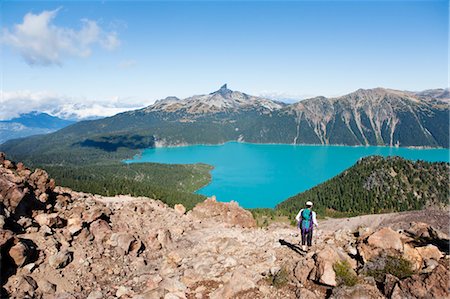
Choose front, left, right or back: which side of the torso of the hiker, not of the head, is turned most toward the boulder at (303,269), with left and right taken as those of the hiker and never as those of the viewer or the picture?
back

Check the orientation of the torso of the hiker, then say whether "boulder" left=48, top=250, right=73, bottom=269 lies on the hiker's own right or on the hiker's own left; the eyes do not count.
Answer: on the hiker's own left

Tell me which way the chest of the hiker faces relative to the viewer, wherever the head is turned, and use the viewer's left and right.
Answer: facing away from the viewer

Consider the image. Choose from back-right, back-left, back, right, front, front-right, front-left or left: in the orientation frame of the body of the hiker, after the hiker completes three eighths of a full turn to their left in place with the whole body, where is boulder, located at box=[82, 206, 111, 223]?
front-right

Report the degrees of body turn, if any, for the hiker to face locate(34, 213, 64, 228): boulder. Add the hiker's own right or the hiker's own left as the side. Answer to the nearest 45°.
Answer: approximately 90° to the hiker's own left

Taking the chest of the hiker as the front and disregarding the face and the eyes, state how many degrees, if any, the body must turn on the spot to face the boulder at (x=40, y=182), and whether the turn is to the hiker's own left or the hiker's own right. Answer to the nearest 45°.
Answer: approximately 90° to the hiker's own left

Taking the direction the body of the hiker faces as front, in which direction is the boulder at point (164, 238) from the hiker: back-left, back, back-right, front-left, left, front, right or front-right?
left

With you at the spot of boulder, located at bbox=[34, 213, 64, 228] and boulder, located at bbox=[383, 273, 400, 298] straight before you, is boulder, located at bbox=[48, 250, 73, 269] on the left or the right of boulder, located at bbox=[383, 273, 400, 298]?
right

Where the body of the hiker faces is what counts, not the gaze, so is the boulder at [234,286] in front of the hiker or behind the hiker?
behind

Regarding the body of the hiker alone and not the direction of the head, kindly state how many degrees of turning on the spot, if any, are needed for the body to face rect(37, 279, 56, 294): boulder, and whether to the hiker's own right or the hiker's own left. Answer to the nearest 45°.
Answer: approximately 135° to the hiker's own left

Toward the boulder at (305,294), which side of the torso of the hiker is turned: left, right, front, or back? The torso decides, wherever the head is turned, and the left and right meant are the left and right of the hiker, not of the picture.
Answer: back

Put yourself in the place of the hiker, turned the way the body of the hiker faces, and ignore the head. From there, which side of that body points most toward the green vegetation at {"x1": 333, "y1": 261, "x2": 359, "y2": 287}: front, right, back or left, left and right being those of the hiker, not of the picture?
back

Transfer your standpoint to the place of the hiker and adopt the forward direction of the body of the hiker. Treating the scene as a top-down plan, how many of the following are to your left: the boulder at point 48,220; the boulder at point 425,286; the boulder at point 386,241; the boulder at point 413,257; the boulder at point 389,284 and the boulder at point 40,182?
2

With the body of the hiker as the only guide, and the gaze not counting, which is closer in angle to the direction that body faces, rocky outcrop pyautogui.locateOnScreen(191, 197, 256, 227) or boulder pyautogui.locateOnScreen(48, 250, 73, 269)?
the rocky outcrop

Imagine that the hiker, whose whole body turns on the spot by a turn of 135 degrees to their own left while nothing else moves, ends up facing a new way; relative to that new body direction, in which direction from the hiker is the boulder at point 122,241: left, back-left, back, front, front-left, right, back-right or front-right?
front-right

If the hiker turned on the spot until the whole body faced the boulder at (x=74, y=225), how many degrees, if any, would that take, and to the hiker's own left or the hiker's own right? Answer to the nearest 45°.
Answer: approximately 90° to the hiker's own left
